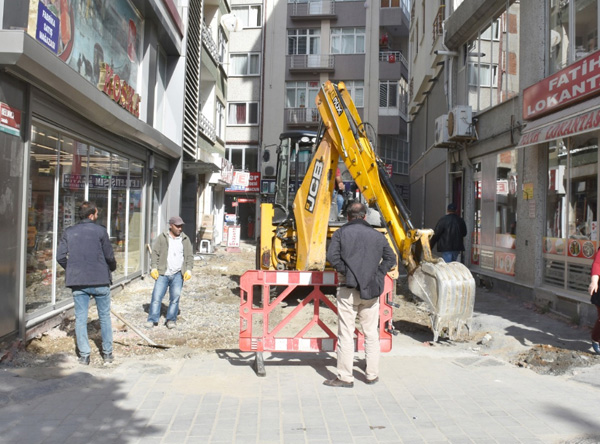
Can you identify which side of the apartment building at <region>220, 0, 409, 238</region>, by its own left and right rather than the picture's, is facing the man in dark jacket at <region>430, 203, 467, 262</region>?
front

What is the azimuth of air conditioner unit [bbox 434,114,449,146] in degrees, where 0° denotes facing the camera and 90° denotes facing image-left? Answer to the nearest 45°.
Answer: approximately 45°

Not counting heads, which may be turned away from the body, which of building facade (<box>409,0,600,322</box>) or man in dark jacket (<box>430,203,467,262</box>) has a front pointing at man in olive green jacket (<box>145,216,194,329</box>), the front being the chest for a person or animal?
the building facade

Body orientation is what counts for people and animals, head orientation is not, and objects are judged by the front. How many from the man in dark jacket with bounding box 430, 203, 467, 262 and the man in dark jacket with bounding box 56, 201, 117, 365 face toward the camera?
0

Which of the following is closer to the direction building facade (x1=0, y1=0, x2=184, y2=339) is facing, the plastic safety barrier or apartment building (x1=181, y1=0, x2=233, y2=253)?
the plastic safety barrier

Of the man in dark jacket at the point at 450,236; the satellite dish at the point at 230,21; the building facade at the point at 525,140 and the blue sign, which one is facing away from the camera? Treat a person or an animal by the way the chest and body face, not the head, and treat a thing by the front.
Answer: the man in dark jacket

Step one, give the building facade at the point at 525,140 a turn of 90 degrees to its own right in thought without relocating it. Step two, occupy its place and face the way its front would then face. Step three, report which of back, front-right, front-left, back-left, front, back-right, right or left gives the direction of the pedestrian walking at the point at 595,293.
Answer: back-left

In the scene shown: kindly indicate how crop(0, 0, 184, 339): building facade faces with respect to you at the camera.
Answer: facing the viewer and to the right of the viewer

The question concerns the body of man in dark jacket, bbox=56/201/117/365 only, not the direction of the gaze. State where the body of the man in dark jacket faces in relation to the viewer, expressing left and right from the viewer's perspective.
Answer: facing away from the viewer

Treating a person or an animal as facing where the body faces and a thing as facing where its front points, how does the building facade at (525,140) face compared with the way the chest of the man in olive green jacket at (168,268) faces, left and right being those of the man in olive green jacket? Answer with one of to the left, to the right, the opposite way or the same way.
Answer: to the right

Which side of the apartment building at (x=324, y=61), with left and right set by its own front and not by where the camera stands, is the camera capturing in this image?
front

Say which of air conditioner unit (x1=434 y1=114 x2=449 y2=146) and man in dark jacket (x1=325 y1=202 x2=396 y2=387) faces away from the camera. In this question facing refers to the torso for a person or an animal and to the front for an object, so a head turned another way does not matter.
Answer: the man in dark jacket

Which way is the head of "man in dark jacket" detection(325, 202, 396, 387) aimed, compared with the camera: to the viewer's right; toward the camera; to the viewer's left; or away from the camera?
away from the camera

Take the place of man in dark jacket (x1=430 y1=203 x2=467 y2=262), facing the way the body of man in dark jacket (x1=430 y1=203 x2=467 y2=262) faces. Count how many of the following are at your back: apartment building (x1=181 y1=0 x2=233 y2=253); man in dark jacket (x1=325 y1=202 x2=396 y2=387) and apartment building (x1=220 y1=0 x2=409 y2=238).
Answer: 1

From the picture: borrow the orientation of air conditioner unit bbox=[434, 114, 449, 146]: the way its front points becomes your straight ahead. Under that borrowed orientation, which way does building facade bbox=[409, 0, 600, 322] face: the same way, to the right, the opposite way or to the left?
the same way

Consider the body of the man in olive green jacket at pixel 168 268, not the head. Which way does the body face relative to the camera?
toward the camera
